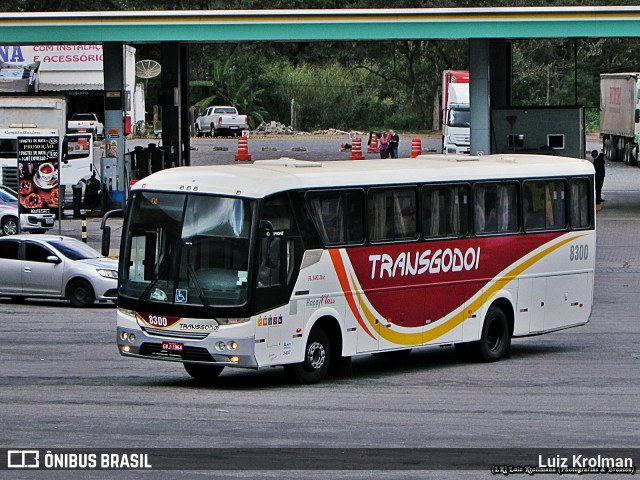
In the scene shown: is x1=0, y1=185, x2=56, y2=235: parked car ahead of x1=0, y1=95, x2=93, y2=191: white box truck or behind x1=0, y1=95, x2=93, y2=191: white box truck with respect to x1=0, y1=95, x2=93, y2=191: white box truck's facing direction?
ahead

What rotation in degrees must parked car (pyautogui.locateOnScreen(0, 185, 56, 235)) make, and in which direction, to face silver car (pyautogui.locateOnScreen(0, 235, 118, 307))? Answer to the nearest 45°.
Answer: approximately 45° to its right

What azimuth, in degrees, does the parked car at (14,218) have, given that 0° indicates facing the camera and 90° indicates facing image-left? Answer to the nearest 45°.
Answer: approximately 315°

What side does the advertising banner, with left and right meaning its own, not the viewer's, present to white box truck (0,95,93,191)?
back

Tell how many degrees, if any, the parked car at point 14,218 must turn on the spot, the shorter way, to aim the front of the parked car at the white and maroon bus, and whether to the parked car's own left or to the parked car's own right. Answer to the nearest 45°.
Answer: approximately 45° to the parked car's own right

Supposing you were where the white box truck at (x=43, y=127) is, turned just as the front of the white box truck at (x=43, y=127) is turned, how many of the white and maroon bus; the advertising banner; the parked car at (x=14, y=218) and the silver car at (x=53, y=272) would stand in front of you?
4

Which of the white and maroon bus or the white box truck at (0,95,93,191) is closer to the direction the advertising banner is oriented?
the white and maroon bus

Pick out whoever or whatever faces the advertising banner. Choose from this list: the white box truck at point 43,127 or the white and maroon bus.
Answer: the white box truck

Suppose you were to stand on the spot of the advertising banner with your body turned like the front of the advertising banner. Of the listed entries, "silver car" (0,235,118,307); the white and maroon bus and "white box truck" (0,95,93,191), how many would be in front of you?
2

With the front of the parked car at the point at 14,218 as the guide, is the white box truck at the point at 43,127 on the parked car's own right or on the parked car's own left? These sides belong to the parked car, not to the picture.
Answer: on the parked car's own left
